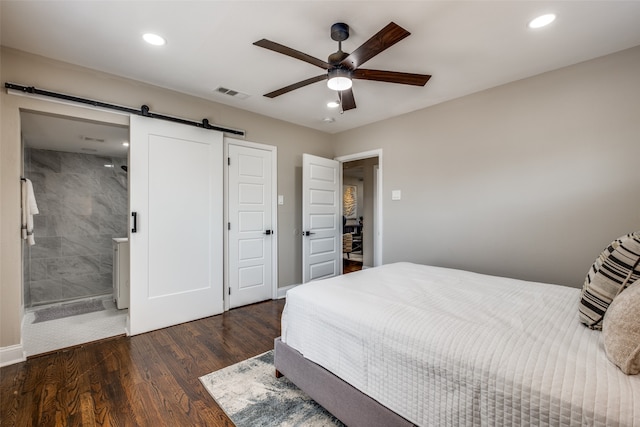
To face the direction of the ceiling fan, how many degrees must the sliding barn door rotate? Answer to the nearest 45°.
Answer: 0° — it already faces it

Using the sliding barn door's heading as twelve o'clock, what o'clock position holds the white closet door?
The white closet door is roughly at 10 o'clock from the sliding barn door.

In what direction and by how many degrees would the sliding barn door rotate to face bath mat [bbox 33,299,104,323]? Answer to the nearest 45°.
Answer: approximately 180°

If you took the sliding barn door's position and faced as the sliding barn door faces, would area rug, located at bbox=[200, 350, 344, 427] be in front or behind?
in front

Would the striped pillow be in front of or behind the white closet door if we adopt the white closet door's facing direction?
in front

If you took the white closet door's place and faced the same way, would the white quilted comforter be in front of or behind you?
in front

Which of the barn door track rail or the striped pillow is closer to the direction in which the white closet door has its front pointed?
the striped pillow

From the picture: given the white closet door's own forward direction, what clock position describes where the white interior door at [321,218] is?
The white interior door is roughly at 10 o'clock from the white closet door.

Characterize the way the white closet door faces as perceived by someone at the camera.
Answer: facing the viewer and to the right of the viewer

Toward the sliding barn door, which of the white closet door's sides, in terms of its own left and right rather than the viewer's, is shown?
right

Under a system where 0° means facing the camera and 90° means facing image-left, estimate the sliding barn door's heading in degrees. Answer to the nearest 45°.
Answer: approximately 315°

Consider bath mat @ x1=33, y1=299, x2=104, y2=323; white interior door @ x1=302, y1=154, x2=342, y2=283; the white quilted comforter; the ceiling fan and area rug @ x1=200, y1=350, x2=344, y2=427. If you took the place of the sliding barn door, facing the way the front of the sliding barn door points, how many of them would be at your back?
1

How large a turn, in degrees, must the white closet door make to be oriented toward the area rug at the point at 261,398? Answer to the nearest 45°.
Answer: approximately 45° to its right

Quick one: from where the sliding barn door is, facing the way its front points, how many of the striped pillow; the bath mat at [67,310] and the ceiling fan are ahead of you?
2

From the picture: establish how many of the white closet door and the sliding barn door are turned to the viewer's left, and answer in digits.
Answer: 0
